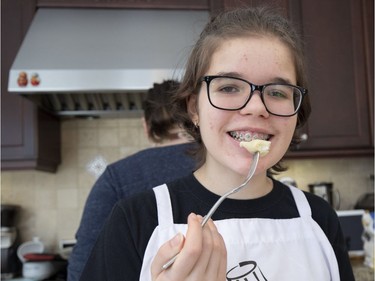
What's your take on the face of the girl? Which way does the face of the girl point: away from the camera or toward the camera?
toward the camera

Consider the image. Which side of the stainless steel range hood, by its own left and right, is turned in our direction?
front

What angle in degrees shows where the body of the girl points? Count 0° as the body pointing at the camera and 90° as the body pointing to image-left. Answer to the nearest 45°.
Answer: approximately 0°

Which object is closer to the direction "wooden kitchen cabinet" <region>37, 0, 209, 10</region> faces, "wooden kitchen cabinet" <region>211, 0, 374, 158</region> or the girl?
the girl

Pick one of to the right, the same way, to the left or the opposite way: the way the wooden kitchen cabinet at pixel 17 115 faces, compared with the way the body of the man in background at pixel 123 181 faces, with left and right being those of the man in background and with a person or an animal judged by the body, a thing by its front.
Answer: the opposite way

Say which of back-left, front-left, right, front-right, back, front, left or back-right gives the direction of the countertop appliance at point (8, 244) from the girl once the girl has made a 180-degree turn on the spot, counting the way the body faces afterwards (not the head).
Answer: front-left

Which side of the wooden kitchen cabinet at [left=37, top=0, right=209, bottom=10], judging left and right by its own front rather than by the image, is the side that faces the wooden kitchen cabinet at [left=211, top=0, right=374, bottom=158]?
left

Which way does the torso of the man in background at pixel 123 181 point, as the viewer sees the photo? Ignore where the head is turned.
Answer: away from the camera

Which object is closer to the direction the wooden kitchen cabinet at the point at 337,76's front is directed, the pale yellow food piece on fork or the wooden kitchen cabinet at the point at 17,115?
the pale yellow food piece on fork

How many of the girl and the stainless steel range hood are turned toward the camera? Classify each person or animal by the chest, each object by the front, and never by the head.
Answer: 2

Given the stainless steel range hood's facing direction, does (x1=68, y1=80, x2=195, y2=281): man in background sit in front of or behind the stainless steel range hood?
in front

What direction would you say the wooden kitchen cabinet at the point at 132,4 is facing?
toward the camera

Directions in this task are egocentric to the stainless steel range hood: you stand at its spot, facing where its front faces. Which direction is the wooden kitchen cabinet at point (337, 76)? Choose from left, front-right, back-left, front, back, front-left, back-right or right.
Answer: left

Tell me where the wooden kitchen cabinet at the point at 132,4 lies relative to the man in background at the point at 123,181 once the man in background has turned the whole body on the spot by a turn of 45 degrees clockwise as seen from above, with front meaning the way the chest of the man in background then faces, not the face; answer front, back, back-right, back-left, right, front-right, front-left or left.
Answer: front-left
